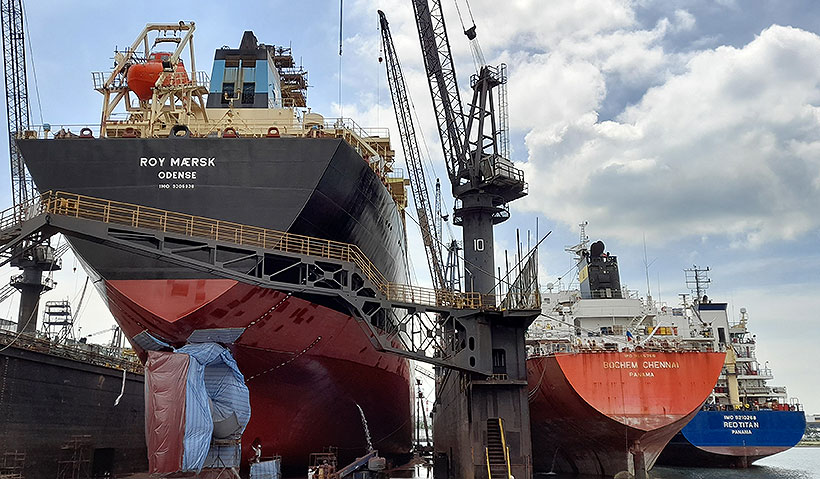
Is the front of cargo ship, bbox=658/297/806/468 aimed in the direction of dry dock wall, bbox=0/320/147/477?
no

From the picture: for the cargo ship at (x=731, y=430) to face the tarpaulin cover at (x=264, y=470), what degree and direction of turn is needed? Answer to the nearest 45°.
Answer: approximately 135° to its left

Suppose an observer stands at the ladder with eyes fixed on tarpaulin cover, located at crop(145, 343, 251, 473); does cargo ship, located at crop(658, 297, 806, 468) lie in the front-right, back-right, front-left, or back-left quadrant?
back-right

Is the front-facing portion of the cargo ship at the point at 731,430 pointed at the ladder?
no

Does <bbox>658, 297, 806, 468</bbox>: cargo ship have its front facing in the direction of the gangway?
no

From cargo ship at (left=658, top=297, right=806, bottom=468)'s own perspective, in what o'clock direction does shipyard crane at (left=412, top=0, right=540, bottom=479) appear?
The shipyard crane is roughly at 7 o'clock from the cargo ship.

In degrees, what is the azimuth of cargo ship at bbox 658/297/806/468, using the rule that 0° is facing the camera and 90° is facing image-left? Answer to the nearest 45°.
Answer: approximately 180°
